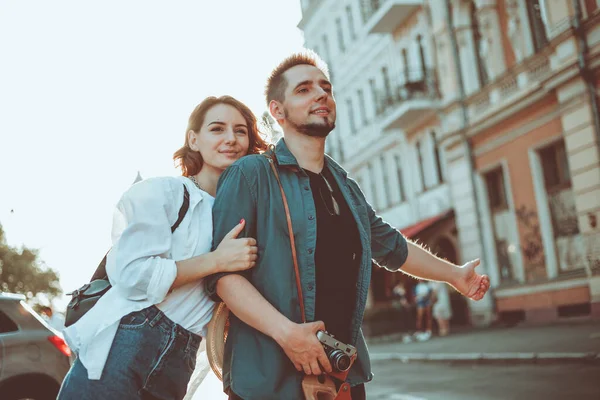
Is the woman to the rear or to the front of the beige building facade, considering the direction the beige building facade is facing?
to the front

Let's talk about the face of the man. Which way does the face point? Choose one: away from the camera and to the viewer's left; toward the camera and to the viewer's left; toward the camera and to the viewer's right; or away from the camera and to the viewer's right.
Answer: toward the camera and to the viewer's right

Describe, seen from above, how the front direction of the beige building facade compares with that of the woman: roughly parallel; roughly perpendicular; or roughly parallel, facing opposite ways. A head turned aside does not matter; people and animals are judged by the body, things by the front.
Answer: roughly perpendicular

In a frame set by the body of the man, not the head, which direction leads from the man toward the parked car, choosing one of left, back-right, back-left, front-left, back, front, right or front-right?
back

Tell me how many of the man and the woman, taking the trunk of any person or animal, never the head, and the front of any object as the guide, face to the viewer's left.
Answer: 0

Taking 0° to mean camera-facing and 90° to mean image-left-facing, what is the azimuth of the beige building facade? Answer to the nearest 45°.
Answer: approximately 45°

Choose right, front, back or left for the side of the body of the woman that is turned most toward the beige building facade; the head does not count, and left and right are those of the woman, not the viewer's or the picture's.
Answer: left

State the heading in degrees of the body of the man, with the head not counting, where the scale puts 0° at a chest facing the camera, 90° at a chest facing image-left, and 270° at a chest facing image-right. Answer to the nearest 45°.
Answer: approximately 315°
